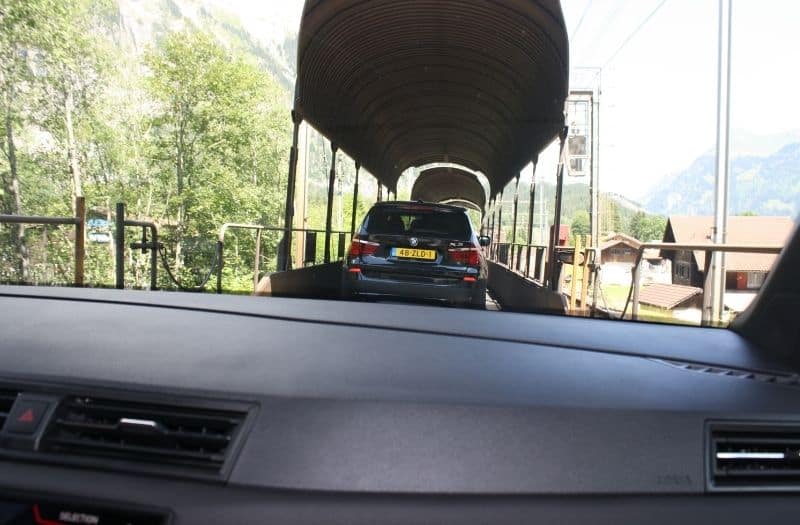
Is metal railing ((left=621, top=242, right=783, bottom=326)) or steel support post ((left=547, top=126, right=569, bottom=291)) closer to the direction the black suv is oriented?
the steel support post

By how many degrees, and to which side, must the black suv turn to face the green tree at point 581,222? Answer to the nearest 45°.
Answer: approximately 45° to its right

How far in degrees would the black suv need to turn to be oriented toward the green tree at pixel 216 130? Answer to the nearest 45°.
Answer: approximately 45° to its left

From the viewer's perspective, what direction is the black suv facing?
away from the camera
